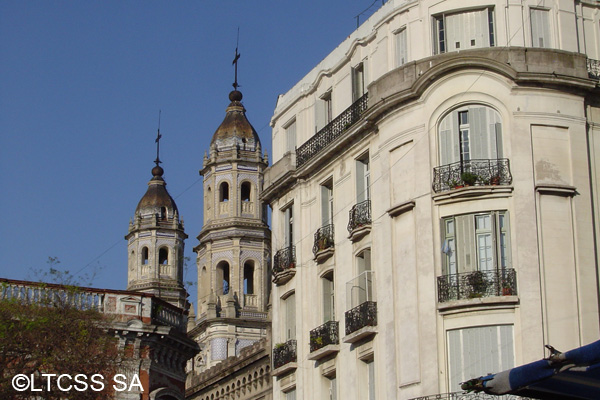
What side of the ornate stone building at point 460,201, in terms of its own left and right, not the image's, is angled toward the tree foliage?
right

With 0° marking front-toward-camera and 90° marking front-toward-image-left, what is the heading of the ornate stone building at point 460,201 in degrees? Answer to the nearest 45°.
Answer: approximately 0°
